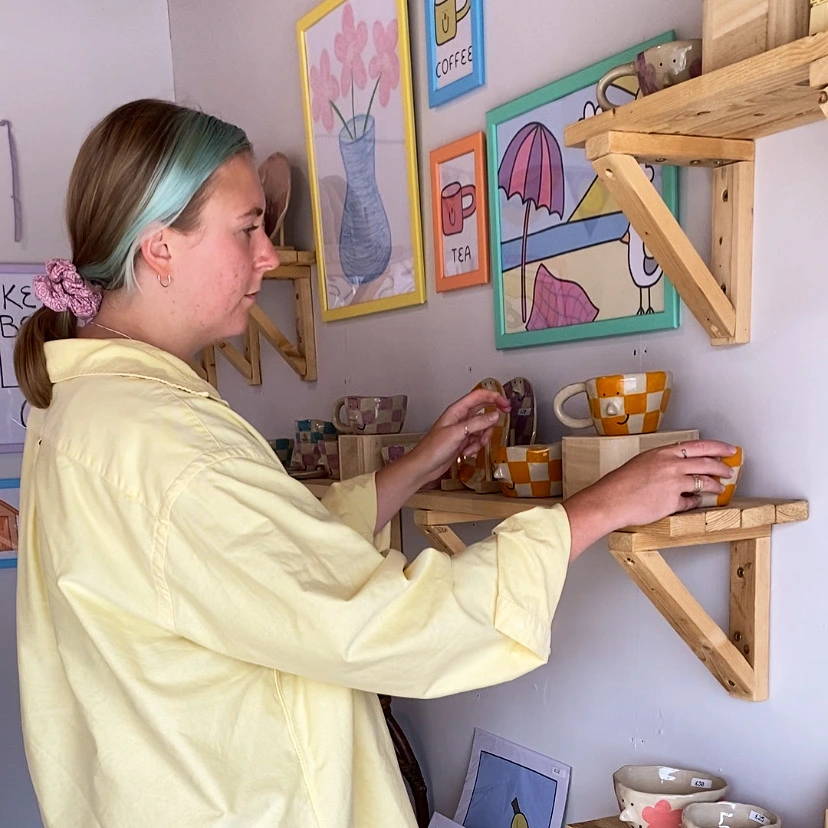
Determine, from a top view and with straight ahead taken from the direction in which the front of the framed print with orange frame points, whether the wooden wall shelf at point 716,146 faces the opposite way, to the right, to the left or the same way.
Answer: the same way

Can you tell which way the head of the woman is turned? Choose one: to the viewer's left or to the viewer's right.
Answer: to the viewer's right

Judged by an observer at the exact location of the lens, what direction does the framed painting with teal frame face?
facing the viewer and to the left of the viewer

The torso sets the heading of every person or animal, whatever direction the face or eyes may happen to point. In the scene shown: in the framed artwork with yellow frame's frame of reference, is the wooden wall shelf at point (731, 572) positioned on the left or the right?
on its left

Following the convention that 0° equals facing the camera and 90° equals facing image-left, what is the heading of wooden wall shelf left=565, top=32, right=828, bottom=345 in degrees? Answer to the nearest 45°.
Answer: approximately 45°

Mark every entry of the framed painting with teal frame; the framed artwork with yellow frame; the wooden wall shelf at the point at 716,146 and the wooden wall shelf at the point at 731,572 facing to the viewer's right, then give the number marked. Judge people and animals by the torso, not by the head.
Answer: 0

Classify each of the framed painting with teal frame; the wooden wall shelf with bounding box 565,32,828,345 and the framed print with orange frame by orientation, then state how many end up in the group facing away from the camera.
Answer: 0

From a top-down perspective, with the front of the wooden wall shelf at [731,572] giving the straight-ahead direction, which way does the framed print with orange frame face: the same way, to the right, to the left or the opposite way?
the same way

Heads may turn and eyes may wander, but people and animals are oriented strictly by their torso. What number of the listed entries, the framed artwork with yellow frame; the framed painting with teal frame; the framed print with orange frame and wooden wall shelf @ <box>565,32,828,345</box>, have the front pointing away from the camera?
0

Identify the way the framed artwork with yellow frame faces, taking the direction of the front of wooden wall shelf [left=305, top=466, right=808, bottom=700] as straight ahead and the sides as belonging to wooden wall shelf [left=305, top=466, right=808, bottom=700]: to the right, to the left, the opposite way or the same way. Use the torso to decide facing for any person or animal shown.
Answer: the same way

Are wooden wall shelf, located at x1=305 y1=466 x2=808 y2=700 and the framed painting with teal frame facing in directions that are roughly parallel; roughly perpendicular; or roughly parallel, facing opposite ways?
roughly parallel

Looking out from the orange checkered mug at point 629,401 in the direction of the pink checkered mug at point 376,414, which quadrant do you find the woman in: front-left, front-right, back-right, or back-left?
front-left
